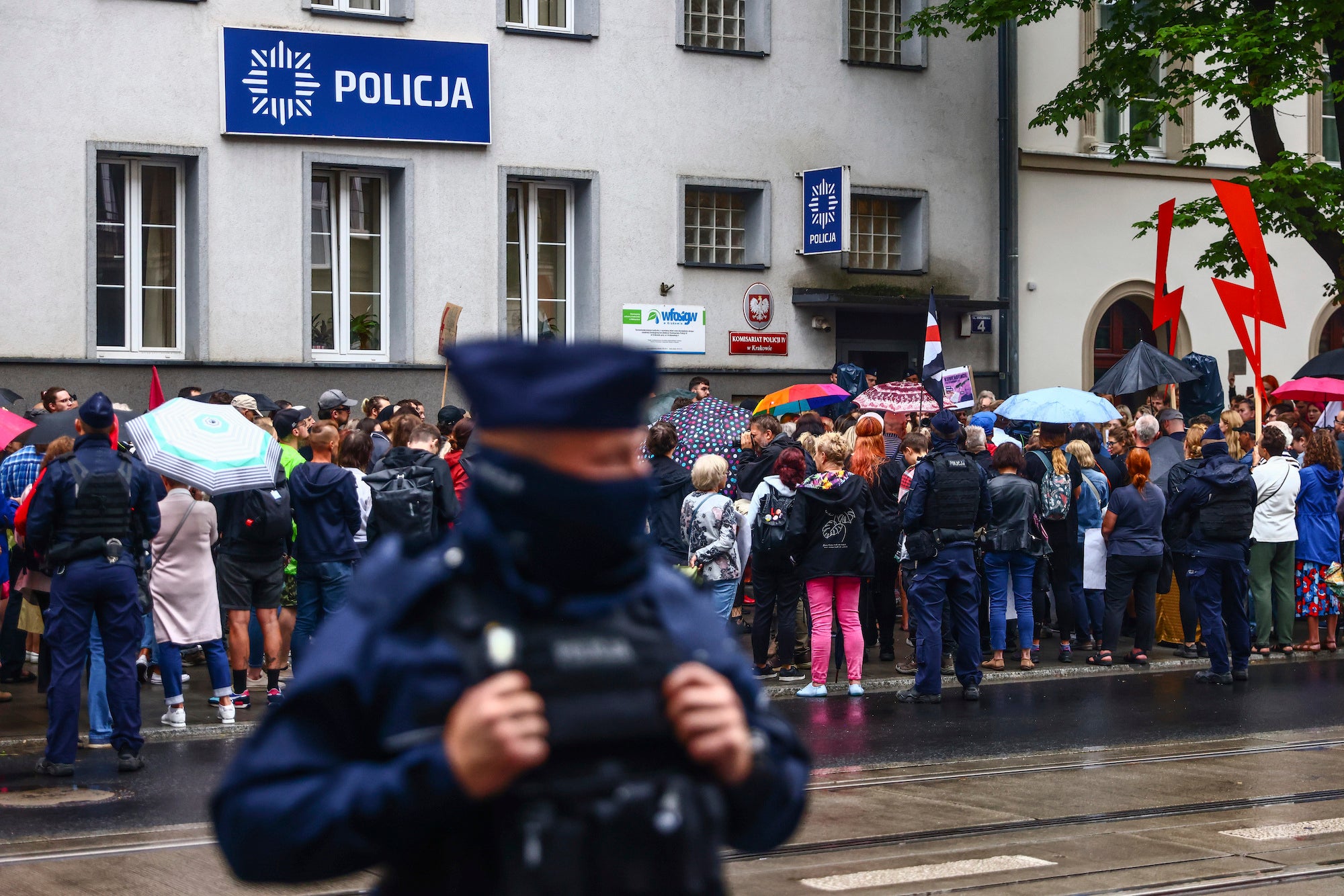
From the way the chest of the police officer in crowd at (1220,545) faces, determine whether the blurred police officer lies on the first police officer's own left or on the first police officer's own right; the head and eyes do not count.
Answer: on the first police officer's own left

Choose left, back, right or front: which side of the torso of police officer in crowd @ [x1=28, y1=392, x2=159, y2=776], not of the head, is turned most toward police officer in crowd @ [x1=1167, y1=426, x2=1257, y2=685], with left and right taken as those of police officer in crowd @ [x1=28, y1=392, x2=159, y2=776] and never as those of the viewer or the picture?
right

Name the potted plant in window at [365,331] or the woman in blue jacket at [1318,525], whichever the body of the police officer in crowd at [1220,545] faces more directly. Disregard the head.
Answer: the potted plant in window

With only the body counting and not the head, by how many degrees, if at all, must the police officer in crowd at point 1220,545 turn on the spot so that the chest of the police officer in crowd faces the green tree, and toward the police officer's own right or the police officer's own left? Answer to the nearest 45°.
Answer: approximately 45° to the police officer's own right

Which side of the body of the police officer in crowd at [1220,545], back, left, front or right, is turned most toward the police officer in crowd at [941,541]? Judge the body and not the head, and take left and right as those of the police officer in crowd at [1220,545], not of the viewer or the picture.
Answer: left

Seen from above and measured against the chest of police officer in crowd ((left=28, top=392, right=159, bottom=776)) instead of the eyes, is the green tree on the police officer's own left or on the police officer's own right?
on the police officer's own right

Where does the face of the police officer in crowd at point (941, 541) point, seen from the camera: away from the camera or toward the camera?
away from the camera

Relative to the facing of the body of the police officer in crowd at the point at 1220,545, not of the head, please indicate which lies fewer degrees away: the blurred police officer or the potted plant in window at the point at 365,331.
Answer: the potted plant in window

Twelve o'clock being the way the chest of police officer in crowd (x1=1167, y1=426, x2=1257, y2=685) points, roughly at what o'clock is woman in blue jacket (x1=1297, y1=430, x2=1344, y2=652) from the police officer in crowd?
The woman in blue jacket is roughly at 2 o'clock from the police officer in crowd.

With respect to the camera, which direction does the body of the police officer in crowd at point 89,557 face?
away from the camera

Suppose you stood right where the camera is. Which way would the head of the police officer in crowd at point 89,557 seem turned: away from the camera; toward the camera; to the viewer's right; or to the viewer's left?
away from the camera

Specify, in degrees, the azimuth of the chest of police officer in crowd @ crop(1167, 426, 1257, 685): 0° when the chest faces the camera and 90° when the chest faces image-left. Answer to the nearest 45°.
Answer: approximately 135°

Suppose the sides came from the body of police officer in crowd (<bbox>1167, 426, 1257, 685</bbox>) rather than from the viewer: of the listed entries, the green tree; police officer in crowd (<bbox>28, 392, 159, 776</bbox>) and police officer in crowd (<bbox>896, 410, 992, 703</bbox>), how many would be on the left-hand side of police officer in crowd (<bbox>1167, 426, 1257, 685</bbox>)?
2

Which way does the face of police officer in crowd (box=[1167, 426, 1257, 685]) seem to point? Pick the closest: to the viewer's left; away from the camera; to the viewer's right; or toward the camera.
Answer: away from the camera
